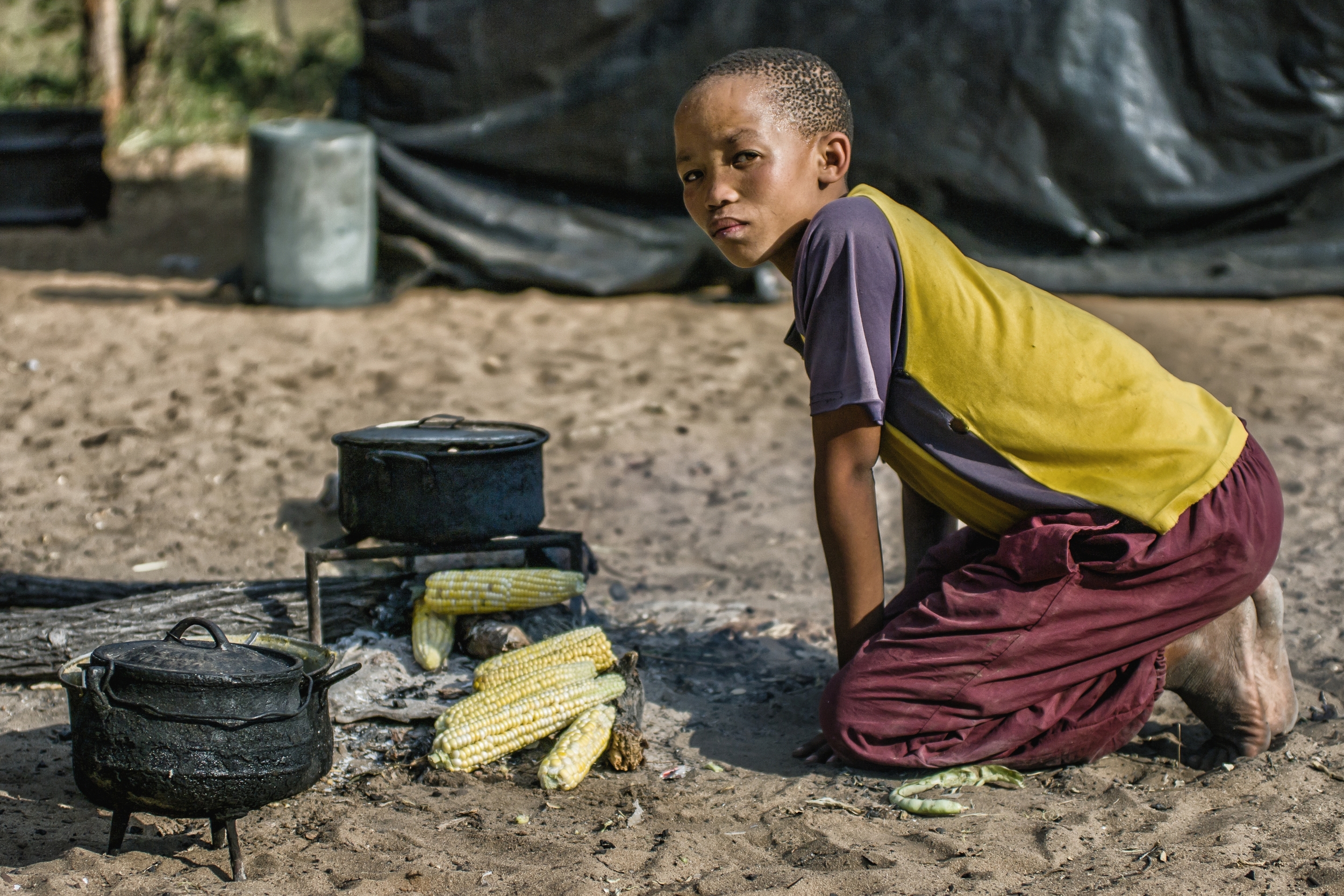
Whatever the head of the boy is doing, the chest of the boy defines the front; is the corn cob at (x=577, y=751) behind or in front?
in front

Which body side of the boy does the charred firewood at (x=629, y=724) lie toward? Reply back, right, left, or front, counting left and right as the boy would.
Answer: front

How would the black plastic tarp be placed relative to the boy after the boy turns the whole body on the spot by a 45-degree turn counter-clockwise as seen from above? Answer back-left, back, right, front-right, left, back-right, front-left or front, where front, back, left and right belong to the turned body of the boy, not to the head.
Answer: back-right

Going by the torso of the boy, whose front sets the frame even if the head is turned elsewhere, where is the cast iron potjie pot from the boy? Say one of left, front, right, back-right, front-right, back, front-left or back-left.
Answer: front-left

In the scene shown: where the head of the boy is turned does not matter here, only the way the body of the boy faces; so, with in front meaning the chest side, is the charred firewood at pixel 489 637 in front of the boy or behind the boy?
in front

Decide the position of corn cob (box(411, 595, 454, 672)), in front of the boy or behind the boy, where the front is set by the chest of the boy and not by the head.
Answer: in front

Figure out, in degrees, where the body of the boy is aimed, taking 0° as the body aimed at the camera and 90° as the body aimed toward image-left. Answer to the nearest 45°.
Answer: approximately 90°
